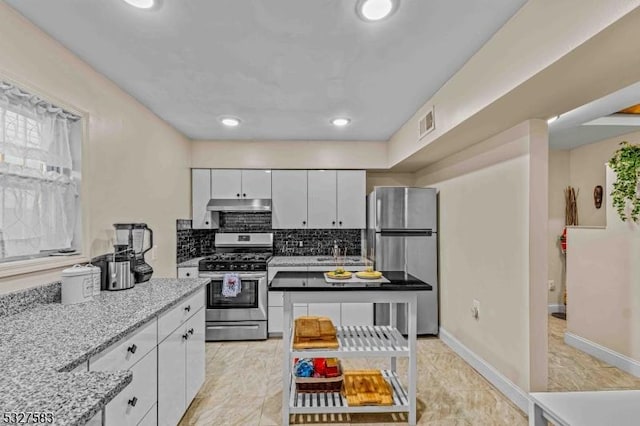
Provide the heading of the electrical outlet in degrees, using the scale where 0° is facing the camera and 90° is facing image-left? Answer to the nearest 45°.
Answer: approximately 45°

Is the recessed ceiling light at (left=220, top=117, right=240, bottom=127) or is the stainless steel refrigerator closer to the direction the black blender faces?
the stainless steel refrigerator

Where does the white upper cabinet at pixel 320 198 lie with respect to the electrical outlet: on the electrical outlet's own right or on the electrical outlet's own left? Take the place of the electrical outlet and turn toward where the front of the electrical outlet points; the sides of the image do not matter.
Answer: on the electrical outlet's own right

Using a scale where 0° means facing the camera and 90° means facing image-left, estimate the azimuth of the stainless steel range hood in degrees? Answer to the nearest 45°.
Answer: approximately 0°

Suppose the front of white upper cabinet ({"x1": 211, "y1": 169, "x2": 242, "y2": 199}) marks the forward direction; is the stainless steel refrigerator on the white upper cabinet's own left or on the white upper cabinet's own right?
on the white upper cabinet's own left

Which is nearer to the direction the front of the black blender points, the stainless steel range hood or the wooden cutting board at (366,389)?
the wooden cutting board

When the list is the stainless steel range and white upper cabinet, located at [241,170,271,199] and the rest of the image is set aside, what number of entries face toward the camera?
2
